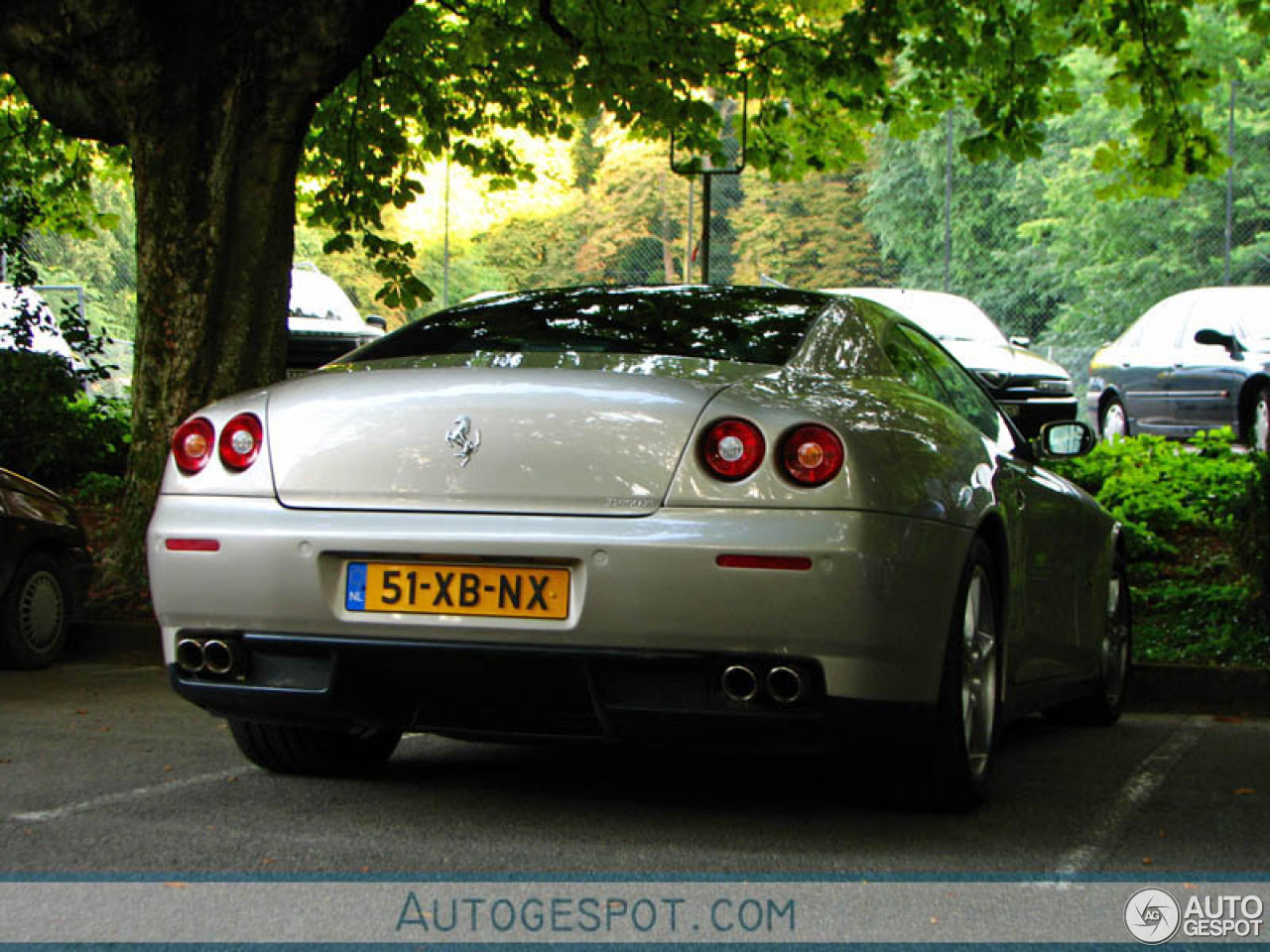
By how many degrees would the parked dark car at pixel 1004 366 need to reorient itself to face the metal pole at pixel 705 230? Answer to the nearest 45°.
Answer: approximately 90° to its right

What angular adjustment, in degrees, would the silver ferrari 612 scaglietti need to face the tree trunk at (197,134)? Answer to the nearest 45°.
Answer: approximately 90° to its left

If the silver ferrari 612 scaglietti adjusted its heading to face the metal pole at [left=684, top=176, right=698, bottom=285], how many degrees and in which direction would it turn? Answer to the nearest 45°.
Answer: approximately 45° to its left

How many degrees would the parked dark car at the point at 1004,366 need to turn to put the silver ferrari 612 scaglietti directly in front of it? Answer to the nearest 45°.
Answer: approximately 45° to its right

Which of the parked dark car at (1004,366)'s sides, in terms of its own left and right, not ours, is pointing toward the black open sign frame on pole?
right

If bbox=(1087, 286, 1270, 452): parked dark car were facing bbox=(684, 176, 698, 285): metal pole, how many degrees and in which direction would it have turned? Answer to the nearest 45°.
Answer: approximately 180°

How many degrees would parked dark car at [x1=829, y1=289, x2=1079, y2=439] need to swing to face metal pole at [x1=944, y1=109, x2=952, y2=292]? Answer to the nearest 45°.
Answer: approximately 135° to its left

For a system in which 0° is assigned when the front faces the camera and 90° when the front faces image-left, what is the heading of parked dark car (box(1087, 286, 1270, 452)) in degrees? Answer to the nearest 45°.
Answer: approximately 315°

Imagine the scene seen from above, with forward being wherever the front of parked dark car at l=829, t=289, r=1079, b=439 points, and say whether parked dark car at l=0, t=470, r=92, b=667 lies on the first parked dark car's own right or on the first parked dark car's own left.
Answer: on the first parked dark car's own right

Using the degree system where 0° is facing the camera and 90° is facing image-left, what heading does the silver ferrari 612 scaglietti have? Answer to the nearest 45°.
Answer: approximately 225°

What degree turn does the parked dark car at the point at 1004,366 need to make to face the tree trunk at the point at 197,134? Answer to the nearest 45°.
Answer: approximately 90° to its right
